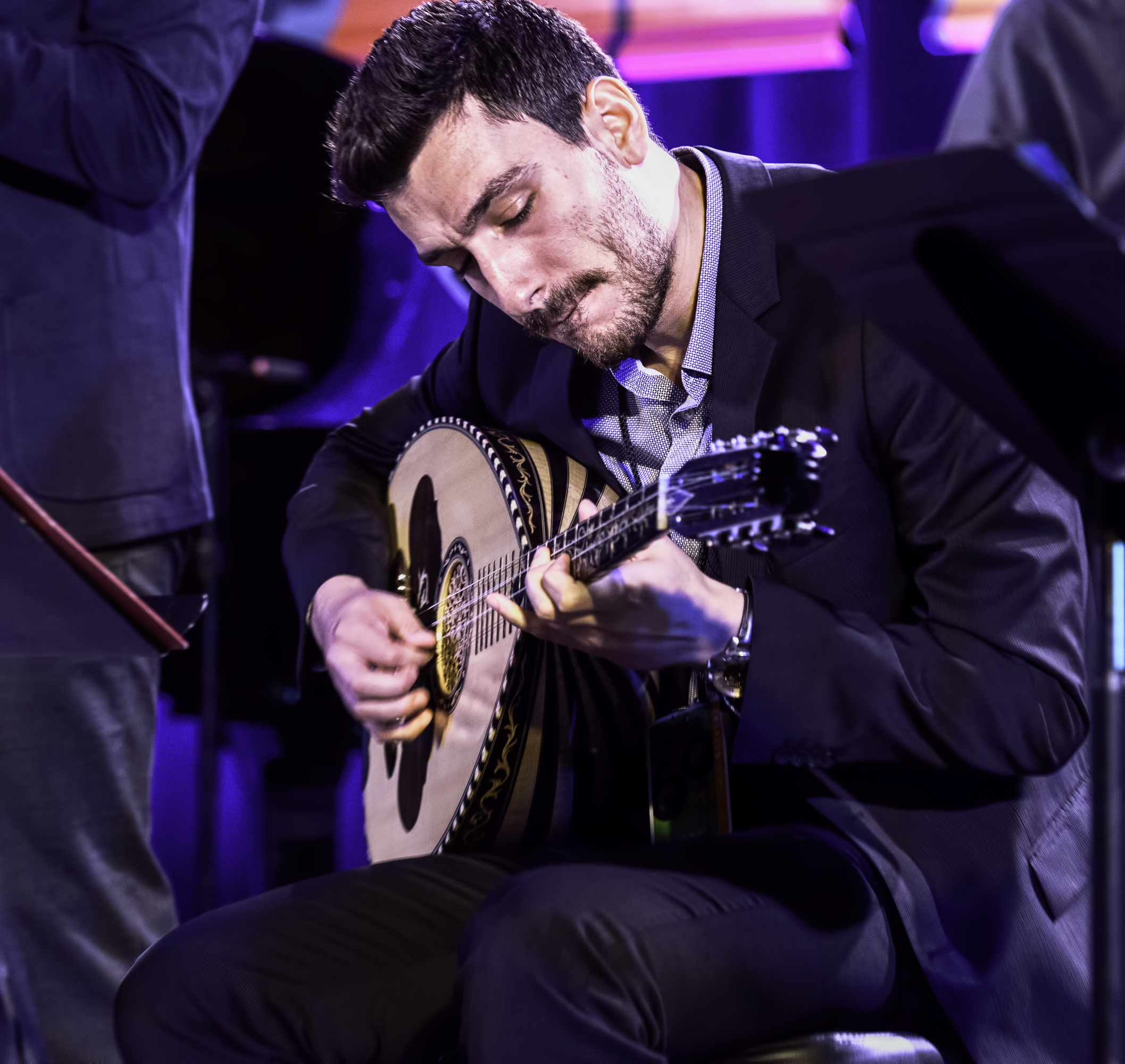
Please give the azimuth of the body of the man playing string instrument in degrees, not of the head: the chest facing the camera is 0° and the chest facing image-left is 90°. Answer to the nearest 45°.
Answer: approximately 45°

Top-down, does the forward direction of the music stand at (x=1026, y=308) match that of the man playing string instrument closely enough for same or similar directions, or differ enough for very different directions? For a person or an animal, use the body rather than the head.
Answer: very different directions

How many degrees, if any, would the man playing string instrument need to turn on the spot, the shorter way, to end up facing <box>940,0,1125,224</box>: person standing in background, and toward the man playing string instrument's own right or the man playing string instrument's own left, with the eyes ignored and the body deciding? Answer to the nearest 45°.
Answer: approximately 180°

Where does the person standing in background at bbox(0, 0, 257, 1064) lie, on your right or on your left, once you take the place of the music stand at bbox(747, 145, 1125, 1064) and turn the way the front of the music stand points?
on your left

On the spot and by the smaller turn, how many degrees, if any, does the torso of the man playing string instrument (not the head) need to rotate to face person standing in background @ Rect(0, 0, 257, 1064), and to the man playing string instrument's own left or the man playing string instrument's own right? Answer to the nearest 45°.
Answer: approximately 90° to the man playing string instrument's own right
